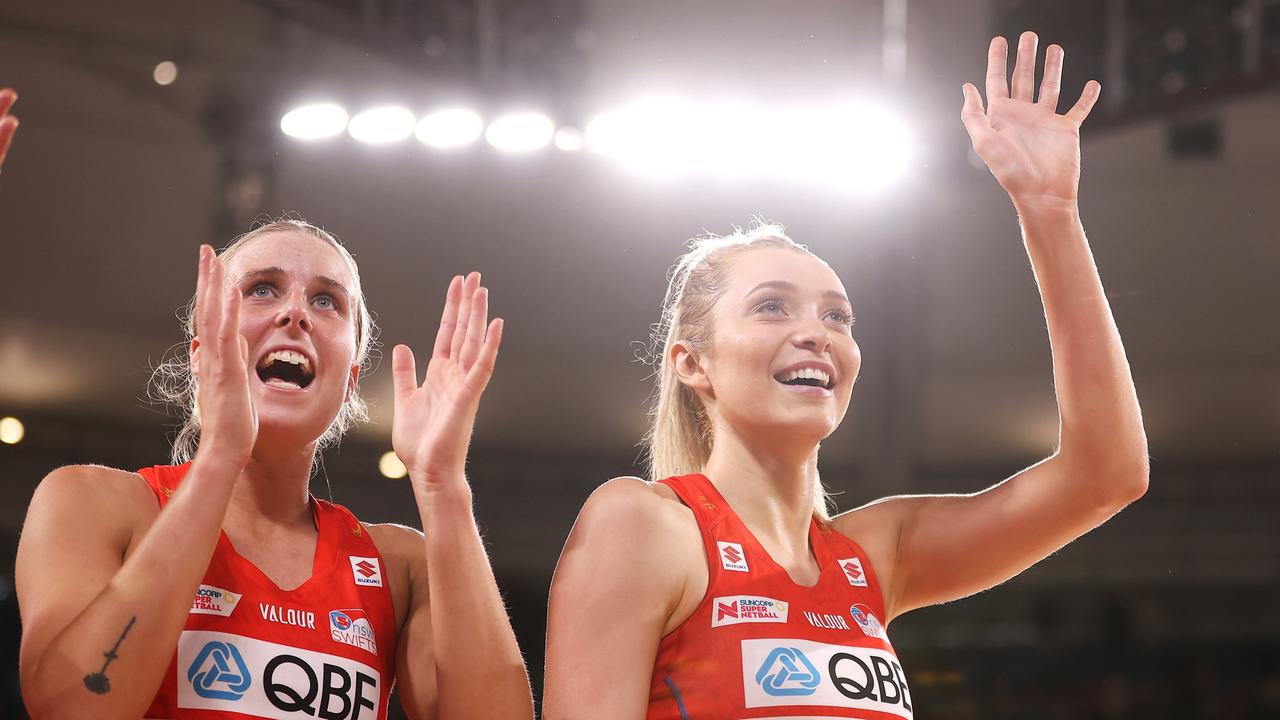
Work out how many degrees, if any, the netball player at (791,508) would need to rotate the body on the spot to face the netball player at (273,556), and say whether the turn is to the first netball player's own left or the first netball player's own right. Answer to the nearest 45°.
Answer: approximately 90° to the first netball player's own right

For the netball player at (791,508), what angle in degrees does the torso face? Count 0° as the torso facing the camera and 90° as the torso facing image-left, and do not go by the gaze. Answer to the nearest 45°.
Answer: approximately 315°
